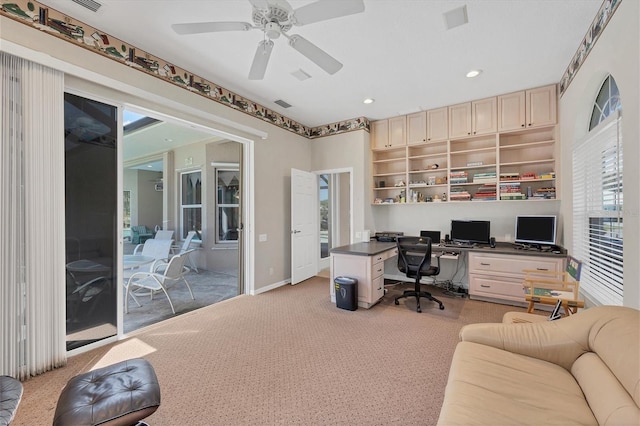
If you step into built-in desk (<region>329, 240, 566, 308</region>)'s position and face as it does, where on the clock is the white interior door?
The white interior door is roughly at 3 o'clock from the built-in desk.

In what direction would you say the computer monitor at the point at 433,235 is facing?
toward the camera

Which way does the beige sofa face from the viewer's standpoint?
to the viewer's left

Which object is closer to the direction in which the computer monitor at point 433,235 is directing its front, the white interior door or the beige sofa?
the beige sofa

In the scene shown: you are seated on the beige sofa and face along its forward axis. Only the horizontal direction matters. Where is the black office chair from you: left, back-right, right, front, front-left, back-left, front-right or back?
front-right

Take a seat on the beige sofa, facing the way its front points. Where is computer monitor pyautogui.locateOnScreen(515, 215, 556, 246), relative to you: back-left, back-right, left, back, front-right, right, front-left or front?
right

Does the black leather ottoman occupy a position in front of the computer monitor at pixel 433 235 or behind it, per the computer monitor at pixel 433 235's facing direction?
in front

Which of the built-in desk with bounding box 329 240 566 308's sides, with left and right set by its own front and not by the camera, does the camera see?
front

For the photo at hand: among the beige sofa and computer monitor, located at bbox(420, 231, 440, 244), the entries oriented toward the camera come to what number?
1

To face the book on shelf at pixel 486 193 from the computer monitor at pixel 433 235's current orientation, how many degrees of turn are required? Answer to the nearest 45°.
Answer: approximately 90° to its left

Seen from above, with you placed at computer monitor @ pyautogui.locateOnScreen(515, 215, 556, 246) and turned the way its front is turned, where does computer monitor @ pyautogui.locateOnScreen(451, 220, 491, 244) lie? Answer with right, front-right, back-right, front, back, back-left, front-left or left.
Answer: front-right

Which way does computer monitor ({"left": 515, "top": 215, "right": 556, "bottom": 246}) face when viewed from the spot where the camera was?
facing the viewer and to the left of the viewer

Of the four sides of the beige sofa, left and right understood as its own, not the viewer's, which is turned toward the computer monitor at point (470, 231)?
right

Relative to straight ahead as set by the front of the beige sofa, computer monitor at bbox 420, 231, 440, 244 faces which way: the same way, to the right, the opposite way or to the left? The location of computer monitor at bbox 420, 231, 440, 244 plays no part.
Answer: to the left

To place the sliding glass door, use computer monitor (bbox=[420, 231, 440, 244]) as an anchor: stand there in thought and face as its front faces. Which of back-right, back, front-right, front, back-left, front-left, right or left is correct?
front-right
